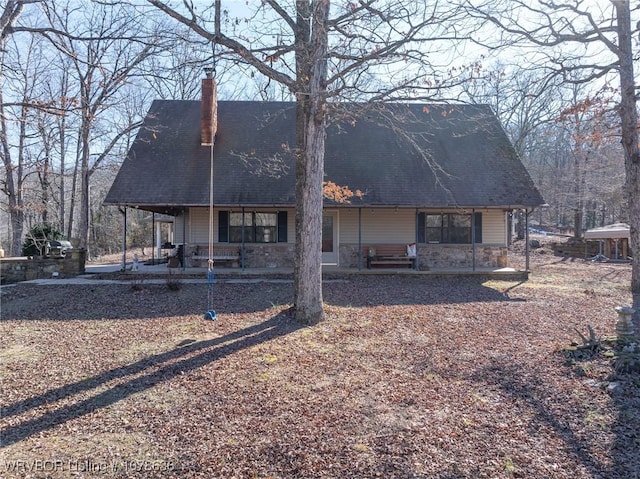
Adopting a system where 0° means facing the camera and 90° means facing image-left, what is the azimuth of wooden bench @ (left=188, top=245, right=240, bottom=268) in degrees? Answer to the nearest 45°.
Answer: approximately 0°

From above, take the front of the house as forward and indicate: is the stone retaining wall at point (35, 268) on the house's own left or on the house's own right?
on the house's own right

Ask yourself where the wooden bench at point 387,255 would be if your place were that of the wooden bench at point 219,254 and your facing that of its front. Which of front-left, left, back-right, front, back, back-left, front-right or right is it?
left

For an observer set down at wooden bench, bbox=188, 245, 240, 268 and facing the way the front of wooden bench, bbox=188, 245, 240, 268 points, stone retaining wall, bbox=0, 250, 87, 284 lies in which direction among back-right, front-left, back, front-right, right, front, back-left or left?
right

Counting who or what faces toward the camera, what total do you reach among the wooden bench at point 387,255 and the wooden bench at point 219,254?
2

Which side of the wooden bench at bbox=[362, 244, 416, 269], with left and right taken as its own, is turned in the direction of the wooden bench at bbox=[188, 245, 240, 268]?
right

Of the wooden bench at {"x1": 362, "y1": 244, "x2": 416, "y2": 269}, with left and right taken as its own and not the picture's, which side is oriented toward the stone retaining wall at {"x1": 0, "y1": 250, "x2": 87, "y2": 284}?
right

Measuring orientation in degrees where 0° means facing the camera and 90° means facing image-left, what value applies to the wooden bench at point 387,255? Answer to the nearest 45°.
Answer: approximately 0°
